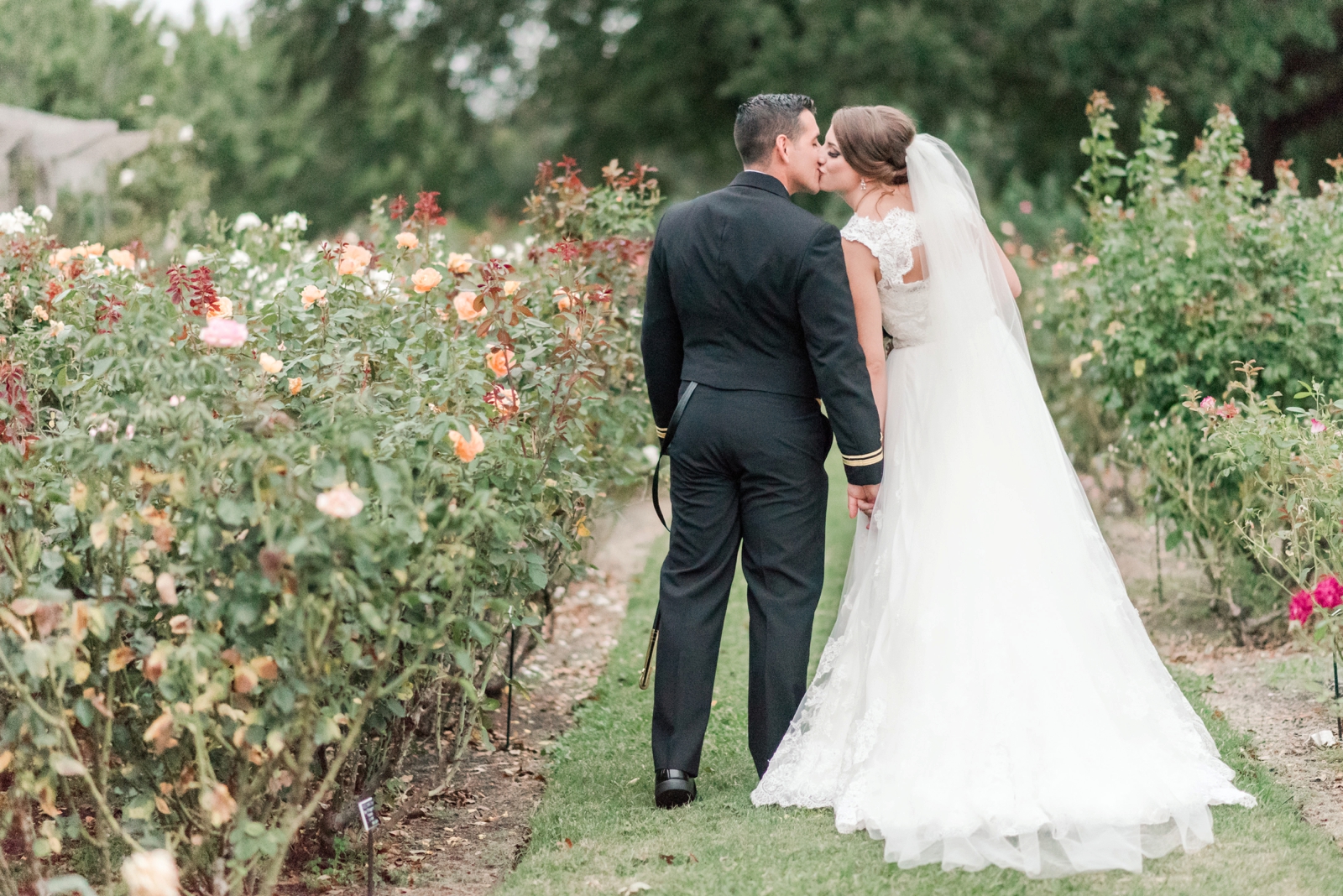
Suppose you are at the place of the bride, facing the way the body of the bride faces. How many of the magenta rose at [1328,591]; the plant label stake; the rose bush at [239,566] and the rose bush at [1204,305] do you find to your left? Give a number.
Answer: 2

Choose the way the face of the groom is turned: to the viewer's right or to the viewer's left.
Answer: to the viewer's right

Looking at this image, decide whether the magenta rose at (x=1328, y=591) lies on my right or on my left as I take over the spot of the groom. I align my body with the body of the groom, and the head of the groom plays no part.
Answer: on my right

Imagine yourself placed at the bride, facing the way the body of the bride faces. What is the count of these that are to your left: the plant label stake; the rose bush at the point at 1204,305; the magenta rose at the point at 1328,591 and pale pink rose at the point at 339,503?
2

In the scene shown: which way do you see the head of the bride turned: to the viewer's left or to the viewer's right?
to the viewer's left

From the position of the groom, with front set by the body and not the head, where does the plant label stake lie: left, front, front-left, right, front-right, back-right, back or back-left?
back-left

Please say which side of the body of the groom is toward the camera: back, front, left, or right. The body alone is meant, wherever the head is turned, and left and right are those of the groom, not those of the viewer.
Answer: back

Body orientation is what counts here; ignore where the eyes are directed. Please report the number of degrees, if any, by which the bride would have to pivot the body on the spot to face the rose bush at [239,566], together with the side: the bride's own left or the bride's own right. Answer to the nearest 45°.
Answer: approximately 90° to the bride's own left

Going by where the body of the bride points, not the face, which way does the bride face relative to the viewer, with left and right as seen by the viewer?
facing away from the viewer and to the left of the viewer

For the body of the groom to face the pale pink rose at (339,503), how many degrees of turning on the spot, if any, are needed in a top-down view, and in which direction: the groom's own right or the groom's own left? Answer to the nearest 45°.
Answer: approximately 135° to the groom's own left

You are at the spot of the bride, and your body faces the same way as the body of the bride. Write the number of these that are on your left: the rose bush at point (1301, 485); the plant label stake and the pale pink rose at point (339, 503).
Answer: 2
